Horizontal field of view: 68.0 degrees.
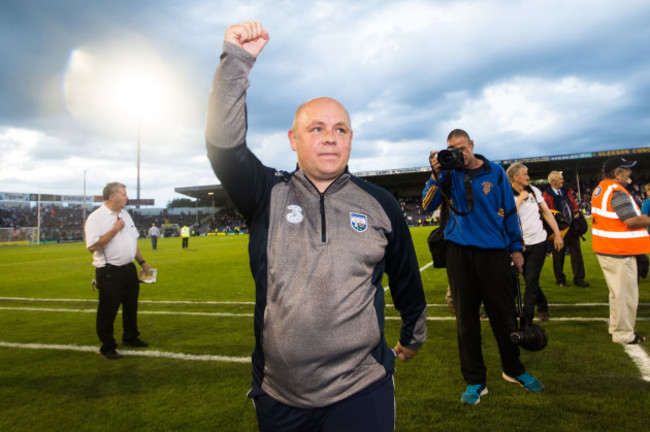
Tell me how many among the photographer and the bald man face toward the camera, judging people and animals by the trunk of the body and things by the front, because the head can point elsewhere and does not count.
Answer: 2

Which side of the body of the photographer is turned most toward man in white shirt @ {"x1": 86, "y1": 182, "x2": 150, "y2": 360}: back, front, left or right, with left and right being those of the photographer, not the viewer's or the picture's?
right

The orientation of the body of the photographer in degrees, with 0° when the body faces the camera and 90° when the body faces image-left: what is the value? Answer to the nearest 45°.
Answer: approximately 0°

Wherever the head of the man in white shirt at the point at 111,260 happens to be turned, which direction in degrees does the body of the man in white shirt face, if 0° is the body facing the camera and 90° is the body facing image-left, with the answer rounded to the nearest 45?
approximately 315°

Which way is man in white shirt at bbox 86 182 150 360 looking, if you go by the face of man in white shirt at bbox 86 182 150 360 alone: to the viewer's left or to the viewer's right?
to the viewer's right

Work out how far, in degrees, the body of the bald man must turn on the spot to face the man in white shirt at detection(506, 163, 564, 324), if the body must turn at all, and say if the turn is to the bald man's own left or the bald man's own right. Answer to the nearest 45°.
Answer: approximately 135° to the bald man's own left

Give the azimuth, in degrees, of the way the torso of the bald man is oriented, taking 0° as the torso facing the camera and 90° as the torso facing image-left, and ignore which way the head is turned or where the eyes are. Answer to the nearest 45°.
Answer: approximately 0°

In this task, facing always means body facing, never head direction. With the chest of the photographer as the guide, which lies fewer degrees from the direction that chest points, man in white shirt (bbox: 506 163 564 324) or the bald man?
the bald man

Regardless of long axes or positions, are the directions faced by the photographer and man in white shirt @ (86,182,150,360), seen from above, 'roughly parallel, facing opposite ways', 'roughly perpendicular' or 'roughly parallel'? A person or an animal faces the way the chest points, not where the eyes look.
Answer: roughly perpendicular

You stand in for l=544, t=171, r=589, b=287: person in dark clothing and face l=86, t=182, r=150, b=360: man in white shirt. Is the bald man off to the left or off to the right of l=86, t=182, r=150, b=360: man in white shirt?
left

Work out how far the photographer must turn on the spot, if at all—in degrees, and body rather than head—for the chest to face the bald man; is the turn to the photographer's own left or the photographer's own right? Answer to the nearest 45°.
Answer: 0° — they already face them
